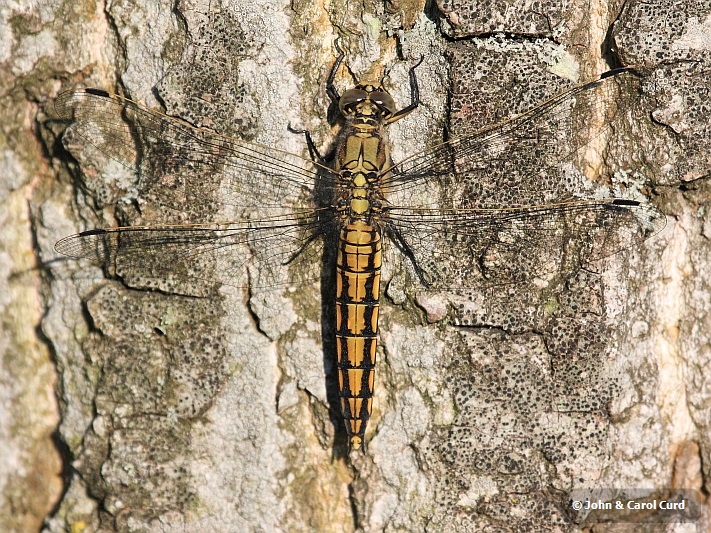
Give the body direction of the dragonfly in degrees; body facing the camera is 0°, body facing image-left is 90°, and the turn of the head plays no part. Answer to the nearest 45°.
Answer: approximately 180°
